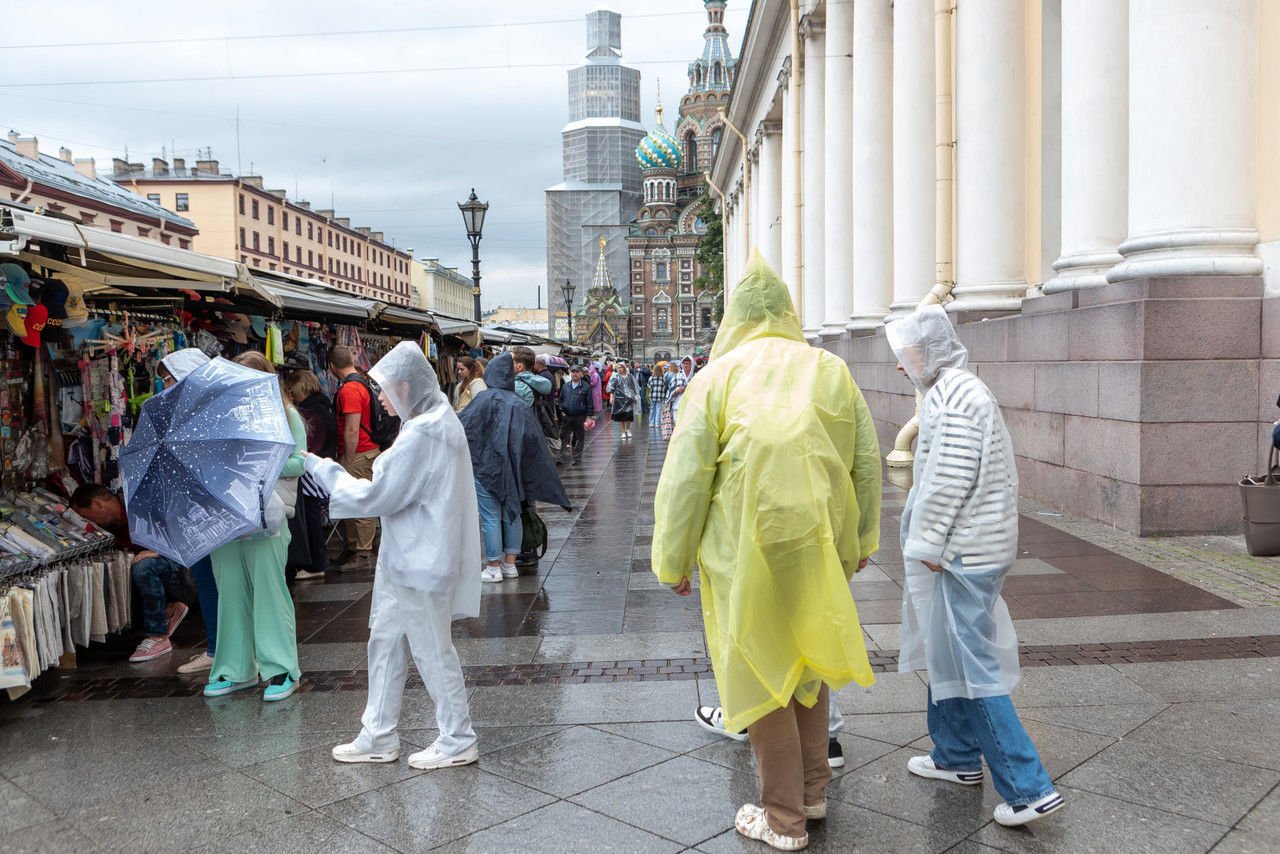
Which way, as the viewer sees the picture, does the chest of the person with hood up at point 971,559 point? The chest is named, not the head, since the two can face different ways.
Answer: to the viewer's left

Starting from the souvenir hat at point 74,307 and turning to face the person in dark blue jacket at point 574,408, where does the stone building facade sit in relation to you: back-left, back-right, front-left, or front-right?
front-right

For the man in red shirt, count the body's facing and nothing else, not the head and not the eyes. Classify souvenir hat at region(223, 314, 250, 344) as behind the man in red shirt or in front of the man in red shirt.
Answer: in front

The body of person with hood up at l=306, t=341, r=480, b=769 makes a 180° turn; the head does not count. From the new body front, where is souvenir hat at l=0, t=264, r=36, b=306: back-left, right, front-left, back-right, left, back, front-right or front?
back-left

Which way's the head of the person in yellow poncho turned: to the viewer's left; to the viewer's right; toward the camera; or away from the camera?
away from the camera

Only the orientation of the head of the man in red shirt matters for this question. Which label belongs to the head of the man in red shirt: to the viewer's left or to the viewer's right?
to the viewer's left

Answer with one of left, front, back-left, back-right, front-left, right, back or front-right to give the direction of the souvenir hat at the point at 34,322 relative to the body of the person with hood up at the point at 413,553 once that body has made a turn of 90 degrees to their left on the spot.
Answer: back-right

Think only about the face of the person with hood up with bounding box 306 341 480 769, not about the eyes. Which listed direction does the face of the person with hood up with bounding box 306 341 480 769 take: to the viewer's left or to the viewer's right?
to the viewer's left

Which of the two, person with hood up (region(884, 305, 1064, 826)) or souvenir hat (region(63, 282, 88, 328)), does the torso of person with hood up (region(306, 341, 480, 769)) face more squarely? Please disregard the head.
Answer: the souvenir hat

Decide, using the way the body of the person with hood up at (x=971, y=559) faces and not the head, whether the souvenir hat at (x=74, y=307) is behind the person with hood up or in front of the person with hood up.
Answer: in front

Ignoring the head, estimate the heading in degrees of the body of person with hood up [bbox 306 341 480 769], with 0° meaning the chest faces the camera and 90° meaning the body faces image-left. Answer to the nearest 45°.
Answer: approximately 90°

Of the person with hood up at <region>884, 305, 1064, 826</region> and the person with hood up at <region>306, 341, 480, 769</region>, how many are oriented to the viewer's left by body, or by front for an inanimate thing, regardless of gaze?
2
